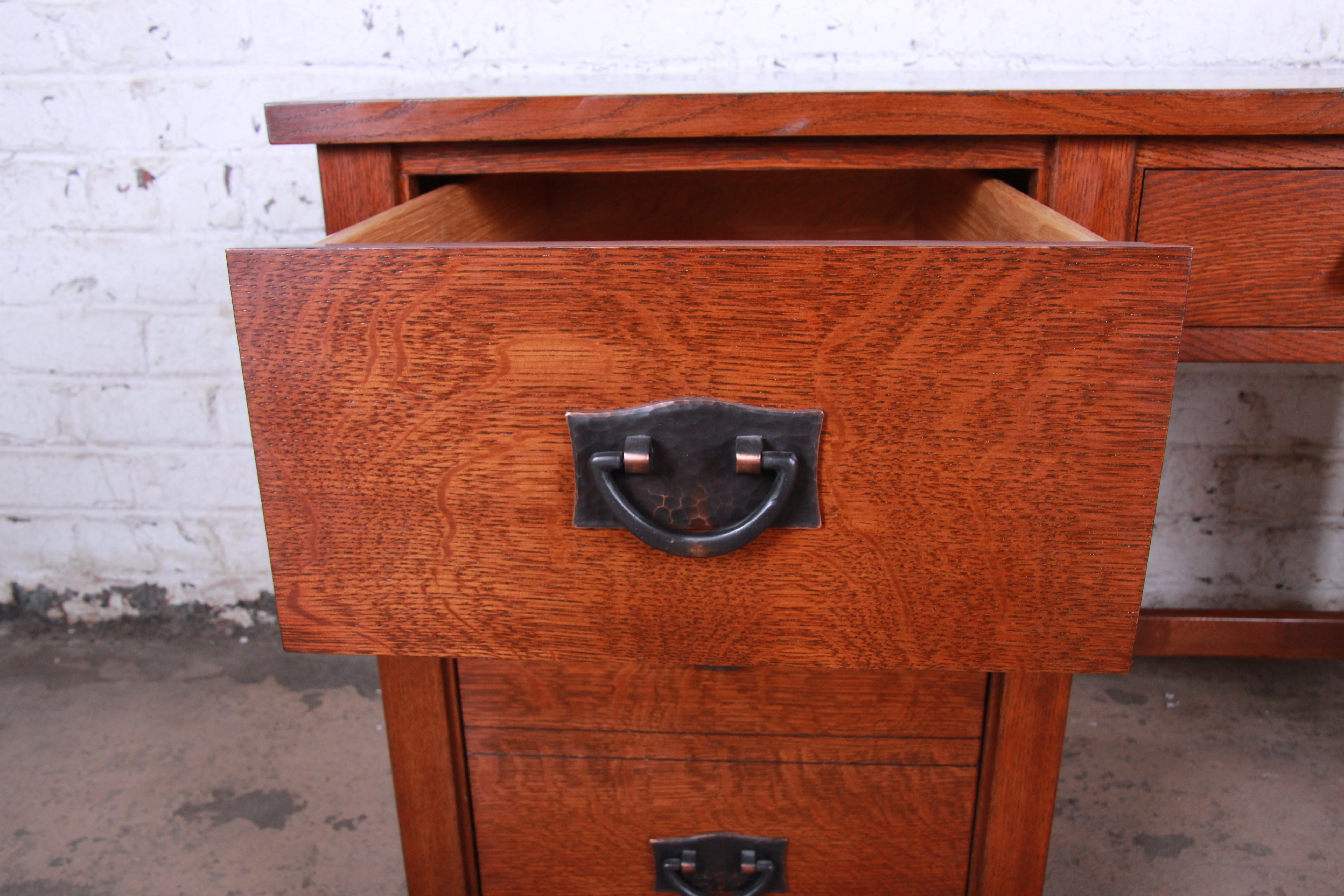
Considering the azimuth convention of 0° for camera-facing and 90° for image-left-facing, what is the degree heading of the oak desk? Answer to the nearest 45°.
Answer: approximately 0°
